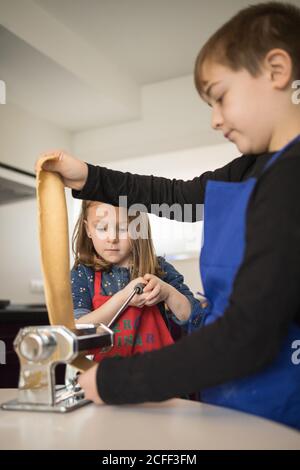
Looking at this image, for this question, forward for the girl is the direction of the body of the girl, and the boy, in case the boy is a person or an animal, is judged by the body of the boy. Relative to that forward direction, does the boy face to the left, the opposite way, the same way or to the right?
to the right

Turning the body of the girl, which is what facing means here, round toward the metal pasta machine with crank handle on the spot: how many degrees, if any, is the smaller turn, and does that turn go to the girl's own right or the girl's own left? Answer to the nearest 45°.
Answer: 0° — they already face it

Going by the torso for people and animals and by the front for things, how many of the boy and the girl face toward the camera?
1

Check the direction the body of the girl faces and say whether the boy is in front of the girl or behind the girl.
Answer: in front

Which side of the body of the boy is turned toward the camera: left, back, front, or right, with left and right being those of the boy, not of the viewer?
left

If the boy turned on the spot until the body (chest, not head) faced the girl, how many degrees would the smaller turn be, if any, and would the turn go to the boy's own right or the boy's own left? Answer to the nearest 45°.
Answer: approximately 90° to the boy's own right
